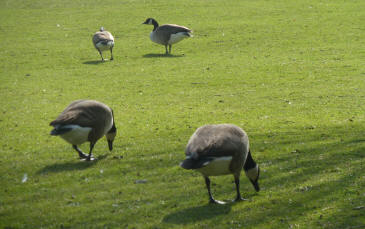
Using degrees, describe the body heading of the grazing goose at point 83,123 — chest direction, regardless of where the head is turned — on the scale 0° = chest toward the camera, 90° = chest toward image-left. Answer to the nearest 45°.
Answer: approximately 270°

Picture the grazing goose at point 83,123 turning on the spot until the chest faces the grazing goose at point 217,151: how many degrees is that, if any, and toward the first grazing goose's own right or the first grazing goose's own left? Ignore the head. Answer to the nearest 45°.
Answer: approximately 45° to the first grazing goose's own right
